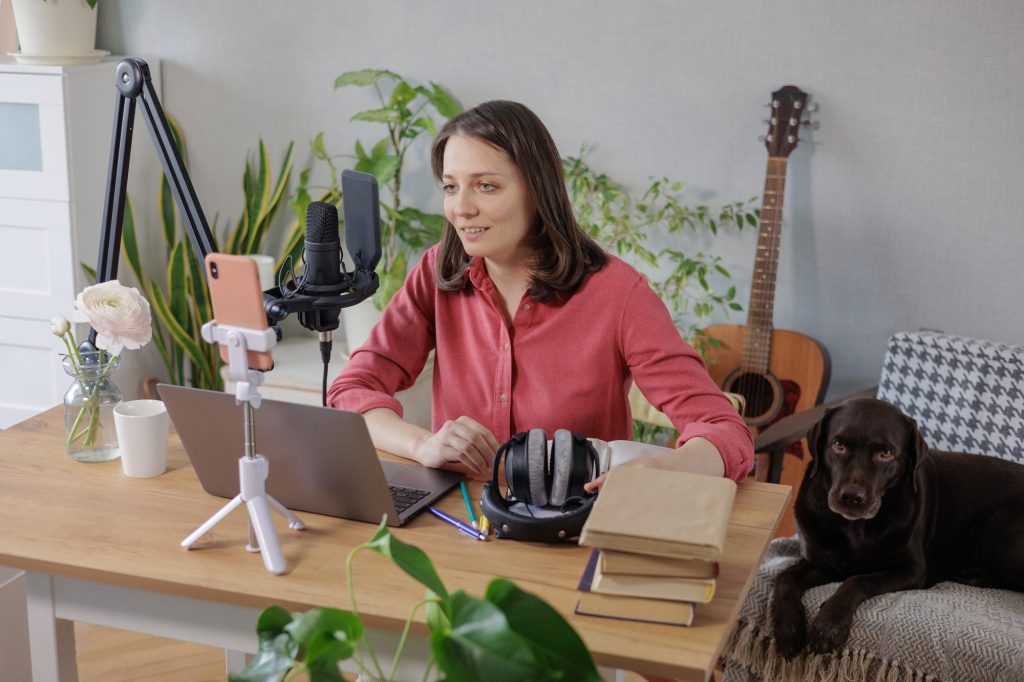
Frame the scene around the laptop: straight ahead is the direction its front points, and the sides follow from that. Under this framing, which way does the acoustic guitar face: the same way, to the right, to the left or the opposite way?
the opposite way

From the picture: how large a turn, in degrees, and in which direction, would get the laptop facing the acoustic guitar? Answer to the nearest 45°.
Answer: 0° — it already faces it

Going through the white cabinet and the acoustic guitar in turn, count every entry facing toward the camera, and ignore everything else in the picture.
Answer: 2

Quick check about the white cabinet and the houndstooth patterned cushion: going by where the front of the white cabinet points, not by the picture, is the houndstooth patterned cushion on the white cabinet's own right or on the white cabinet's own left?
on the white cabinet's own left

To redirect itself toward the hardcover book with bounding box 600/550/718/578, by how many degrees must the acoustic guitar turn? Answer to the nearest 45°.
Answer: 0° — it already faces it

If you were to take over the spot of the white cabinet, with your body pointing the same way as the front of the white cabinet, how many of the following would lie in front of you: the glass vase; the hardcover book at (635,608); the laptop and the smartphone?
4

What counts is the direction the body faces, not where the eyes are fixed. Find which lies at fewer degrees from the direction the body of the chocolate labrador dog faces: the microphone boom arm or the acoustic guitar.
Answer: the microphone boom arm

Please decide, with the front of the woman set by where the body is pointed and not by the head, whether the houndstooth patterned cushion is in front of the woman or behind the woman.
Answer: behind

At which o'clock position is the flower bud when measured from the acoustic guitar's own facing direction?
The flower bud is roughly at 1 o'clock from the acoustic guitar.

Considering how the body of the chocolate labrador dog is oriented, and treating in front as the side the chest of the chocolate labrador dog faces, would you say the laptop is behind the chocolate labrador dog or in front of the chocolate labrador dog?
in front

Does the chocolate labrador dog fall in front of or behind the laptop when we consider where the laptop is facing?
in front

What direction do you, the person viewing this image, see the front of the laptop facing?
facing away from the viewer and to the right of the viewer

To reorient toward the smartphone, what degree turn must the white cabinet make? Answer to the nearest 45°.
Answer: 0° — it already faces it

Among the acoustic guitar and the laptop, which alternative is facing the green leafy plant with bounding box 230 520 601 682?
the acoustic guitar

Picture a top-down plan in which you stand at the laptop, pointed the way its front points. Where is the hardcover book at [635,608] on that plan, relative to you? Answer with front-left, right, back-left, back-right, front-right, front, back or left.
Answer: right
